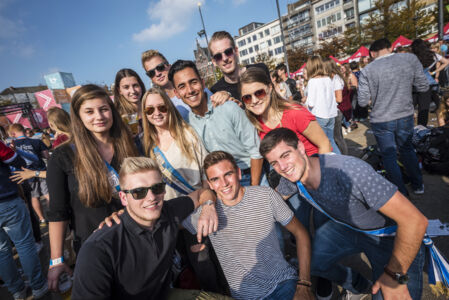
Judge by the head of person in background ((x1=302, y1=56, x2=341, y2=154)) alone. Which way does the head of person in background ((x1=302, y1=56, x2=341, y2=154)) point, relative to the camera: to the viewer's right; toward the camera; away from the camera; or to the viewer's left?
away from the camera

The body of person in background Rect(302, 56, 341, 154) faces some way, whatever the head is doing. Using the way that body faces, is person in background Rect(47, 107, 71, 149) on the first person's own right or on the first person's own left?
on the first person's own left

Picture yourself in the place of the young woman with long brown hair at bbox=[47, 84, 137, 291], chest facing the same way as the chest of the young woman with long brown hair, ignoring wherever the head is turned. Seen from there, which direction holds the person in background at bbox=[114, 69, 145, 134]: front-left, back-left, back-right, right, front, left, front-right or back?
left

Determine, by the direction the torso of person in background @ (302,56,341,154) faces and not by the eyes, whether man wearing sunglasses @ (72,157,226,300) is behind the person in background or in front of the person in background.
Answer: behind

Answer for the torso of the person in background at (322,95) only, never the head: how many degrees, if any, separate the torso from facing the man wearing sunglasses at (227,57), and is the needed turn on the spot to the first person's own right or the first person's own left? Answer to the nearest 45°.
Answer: approximately 135° to the first person's own left

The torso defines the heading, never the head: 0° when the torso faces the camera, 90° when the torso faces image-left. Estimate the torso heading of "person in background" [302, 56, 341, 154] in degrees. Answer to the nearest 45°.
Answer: approximately 180°

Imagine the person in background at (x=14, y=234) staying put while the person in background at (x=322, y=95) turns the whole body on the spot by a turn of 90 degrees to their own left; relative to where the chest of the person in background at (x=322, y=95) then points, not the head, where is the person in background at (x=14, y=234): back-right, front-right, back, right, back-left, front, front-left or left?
front-left

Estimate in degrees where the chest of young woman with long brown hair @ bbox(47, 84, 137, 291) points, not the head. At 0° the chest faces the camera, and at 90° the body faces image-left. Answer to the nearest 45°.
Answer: approximately 315°

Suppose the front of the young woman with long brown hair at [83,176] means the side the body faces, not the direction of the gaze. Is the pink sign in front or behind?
behind
